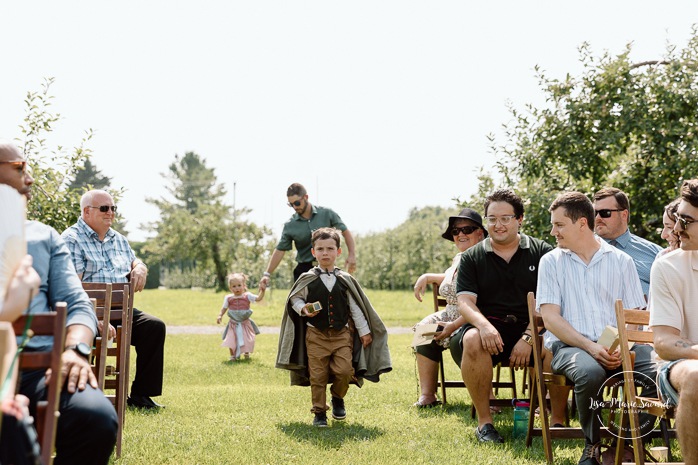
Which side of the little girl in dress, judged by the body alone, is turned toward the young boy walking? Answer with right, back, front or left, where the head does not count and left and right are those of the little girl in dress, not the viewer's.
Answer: front

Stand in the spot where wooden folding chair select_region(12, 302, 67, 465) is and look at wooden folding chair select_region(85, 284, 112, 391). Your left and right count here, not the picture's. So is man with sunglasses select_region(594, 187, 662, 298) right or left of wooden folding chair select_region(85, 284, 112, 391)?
right

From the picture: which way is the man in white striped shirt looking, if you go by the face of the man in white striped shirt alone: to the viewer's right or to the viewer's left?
to the viewer's left

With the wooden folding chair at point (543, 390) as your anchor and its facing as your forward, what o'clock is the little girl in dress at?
The little girl in dress is roughly at 6 o'clock from the wooden folding chair.

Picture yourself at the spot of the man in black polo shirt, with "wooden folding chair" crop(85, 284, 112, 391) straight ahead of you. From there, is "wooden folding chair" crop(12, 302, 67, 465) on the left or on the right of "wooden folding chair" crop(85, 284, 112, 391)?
left

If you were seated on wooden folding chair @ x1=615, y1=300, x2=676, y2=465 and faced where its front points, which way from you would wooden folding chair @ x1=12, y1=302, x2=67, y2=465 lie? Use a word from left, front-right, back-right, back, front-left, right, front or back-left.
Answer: right

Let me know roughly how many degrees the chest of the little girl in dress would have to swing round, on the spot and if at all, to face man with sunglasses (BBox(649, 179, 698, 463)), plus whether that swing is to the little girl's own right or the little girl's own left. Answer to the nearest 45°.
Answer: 0° — they already face them

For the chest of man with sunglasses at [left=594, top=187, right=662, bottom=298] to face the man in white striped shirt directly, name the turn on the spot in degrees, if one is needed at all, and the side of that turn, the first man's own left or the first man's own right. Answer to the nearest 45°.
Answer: approximately 45° to the first man's own left

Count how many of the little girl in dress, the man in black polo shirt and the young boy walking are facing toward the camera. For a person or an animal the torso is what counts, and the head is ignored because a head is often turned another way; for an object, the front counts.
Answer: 3

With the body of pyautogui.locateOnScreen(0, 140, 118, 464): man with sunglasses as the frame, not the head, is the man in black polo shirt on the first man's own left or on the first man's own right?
on the first man's own left

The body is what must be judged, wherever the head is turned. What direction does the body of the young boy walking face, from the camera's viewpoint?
toward the camera

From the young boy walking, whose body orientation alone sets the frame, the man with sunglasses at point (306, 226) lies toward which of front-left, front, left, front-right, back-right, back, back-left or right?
back

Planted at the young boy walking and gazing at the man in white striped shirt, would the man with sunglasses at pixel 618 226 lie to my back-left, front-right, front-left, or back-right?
front-left

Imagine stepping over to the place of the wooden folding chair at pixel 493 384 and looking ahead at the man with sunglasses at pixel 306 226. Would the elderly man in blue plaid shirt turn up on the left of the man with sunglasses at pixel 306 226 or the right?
left

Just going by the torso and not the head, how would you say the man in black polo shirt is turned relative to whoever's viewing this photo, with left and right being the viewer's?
facing the viewer

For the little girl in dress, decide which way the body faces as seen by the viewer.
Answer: toward the camera
